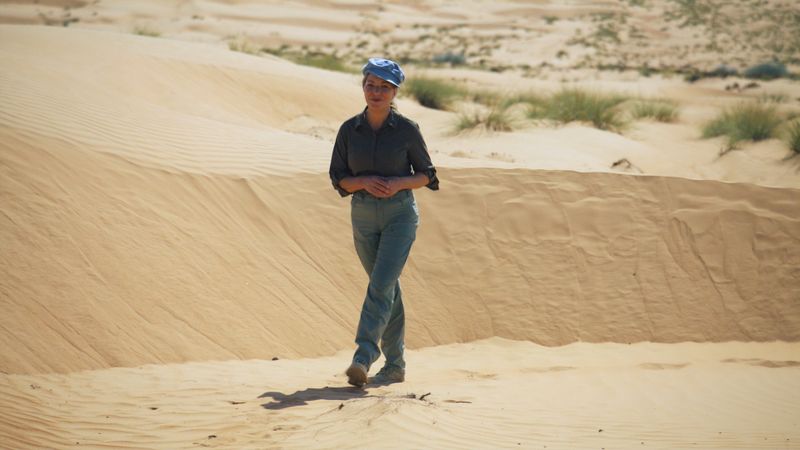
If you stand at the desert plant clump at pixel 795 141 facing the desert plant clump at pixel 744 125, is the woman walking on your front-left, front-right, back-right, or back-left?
back-left

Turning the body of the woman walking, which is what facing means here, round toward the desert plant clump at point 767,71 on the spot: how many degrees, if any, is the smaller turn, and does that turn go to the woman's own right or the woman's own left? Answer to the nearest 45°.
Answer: approximately 135° to the woman's own left

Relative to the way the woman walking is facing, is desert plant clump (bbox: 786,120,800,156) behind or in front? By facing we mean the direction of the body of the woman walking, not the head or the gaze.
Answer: behind

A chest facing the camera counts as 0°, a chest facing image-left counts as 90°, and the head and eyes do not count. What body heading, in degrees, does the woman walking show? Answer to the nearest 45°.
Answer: approximately 0°

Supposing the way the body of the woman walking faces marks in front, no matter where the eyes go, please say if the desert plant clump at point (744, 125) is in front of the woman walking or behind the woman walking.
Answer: behind

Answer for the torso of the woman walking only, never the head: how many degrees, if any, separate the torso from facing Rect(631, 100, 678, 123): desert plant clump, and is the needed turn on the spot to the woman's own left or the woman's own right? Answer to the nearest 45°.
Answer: approximately 180°

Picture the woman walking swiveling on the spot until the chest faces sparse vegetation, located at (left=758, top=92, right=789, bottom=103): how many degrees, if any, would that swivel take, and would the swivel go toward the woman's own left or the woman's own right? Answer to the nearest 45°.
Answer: approximately 135° to the woman's own left
